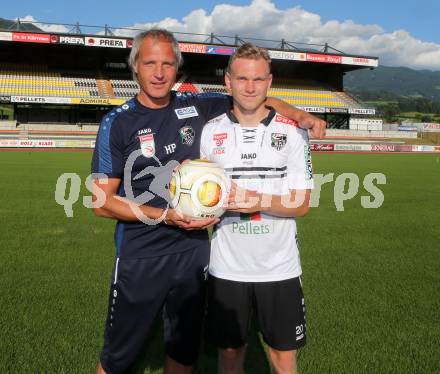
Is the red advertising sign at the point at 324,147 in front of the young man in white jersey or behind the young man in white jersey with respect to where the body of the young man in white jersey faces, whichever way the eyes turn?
behind

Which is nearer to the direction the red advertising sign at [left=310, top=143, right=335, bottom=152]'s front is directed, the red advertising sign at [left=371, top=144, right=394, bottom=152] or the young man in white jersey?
the young man in white jersey

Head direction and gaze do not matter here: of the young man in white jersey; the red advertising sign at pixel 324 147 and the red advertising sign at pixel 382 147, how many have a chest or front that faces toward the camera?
3

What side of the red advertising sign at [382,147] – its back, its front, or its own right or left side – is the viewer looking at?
front

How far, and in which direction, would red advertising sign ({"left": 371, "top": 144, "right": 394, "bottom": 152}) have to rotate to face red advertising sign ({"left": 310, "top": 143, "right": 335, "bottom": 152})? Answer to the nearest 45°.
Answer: approximately 45° to its right

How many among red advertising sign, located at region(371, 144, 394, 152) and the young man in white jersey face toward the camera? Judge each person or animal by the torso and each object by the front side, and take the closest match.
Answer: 2

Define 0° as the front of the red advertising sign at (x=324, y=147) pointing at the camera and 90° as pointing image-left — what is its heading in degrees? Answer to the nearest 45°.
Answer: approximately 0°

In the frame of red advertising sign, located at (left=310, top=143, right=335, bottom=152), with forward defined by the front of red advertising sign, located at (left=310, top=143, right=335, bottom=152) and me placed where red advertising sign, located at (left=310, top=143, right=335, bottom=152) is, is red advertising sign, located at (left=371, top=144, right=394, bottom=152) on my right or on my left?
on my left

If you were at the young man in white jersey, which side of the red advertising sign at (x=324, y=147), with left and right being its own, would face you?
front

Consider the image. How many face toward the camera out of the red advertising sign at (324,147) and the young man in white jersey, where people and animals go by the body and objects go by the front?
2

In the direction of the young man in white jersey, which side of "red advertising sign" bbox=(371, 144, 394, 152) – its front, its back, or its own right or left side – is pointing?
front
